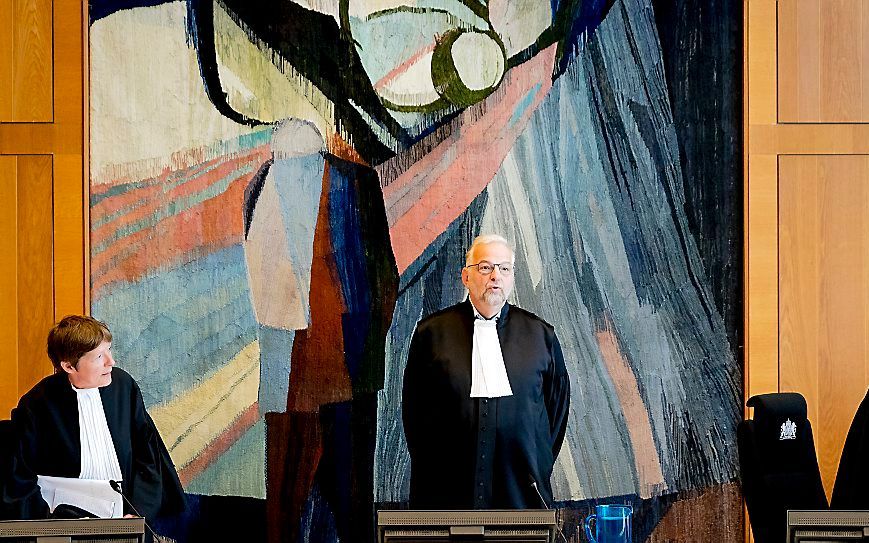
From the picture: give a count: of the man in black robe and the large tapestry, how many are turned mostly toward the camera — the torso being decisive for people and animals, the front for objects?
2

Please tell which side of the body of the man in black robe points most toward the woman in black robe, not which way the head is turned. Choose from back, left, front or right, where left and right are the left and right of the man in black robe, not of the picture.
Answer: right

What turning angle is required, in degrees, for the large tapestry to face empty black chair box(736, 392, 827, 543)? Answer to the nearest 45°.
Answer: approximately 45° to its left

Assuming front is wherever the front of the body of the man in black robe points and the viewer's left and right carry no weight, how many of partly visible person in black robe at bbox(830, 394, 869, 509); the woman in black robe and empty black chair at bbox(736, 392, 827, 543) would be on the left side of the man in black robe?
2

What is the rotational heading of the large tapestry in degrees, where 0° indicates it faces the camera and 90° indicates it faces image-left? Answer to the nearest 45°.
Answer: approximately 0°

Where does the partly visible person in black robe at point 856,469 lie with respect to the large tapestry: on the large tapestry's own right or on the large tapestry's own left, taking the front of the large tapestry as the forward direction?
on the large tapestry's own left

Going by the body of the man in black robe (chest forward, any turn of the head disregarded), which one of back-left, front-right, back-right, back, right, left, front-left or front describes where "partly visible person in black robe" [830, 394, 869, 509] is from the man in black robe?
left

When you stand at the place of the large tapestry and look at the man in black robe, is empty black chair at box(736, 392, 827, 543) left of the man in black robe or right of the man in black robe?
left
